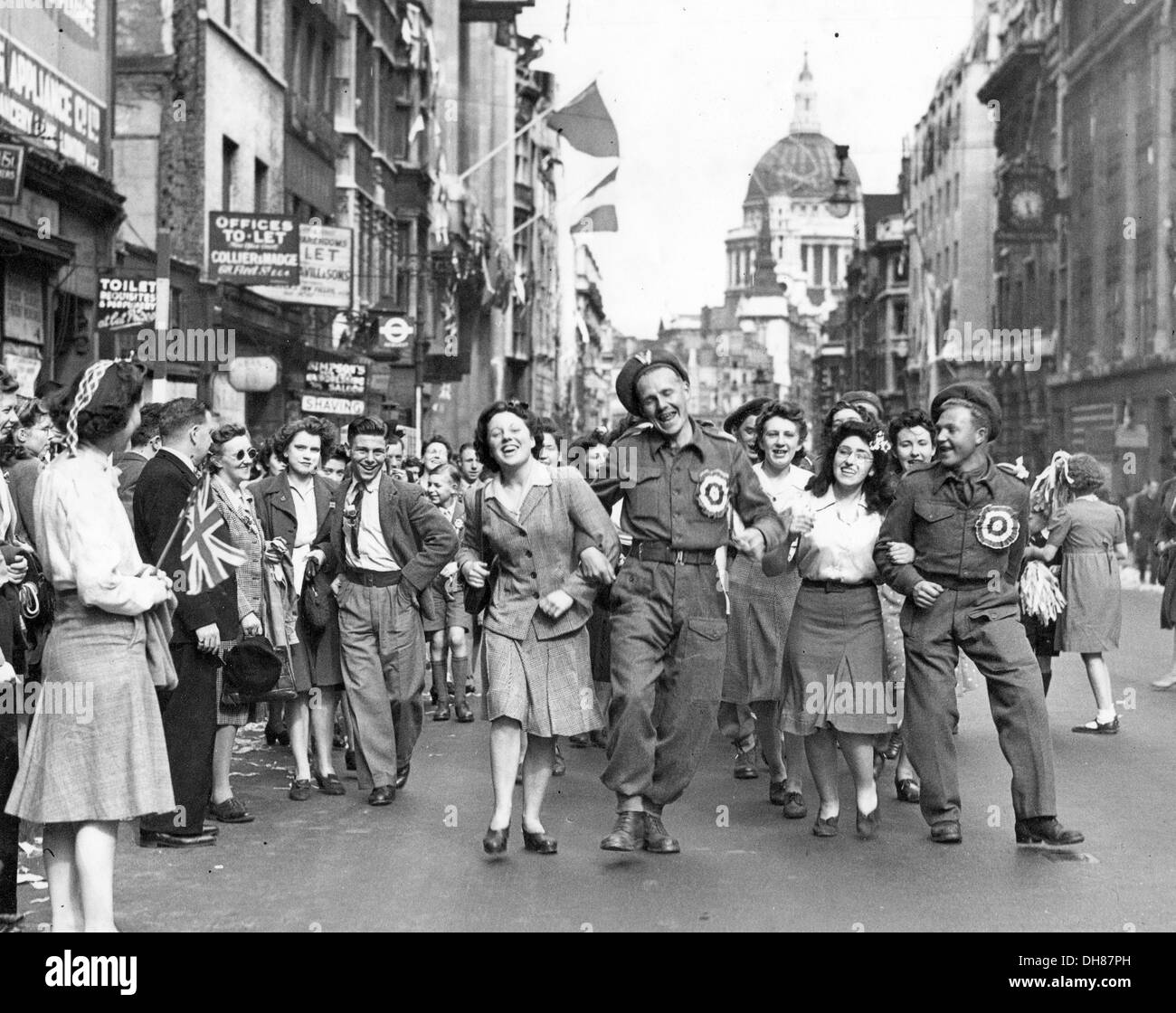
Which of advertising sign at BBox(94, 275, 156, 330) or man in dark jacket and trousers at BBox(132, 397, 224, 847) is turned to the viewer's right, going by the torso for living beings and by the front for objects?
the man in dark jacket and trousers

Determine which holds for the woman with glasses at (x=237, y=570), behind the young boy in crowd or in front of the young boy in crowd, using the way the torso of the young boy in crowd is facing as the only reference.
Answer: in front

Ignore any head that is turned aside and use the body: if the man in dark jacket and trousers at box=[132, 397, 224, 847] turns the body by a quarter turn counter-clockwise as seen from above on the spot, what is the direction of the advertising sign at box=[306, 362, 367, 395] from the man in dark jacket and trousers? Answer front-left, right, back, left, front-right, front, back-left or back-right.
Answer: front

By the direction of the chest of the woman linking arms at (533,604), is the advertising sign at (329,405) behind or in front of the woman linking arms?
behind

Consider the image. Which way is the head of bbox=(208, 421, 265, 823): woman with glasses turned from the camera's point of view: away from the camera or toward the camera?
toward the camera

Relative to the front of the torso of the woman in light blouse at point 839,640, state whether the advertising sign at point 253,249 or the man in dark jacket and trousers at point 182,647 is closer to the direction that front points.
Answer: the man in dark jacket and trousers

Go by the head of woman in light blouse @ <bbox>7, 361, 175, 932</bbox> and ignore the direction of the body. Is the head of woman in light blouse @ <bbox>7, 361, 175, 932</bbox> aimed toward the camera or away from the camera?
away from the camera

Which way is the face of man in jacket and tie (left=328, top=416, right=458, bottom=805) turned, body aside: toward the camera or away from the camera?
toward the camera

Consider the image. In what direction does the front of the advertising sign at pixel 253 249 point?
toward the camera

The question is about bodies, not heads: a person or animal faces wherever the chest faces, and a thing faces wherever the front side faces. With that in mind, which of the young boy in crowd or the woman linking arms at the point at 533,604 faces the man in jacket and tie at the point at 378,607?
the young boy in crowd

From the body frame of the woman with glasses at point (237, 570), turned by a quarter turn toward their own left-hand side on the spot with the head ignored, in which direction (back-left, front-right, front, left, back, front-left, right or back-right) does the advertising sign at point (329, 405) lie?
front-left

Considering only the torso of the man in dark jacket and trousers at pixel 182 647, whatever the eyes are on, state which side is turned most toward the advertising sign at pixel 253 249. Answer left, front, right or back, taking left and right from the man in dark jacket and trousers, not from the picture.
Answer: left

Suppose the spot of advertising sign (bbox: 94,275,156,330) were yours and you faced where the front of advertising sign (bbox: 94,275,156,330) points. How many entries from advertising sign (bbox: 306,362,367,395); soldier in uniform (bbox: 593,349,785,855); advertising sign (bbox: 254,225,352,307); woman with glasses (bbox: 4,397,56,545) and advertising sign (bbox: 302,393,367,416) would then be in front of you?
2

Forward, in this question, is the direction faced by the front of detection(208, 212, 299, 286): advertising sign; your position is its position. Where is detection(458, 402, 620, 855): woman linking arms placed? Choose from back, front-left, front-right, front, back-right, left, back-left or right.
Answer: front

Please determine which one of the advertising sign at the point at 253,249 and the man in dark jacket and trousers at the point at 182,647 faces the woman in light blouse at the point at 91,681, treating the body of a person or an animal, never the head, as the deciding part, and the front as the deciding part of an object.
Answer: the advertising sign

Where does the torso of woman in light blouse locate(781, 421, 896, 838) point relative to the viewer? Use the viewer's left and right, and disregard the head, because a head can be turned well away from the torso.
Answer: facing the viewer

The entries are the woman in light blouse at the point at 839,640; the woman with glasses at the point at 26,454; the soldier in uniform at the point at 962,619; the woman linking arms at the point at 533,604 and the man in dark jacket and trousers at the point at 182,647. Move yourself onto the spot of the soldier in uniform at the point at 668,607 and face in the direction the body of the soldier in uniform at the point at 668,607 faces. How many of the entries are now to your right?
3

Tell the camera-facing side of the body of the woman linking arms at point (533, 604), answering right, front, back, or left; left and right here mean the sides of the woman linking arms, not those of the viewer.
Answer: front

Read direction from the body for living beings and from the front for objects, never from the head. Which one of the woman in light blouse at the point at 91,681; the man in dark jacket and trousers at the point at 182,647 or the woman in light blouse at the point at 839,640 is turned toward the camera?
the woman in light blouse at the point at 839,640

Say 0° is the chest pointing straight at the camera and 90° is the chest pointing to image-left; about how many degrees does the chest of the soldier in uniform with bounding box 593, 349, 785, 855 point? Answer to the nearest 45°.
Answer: approximately 0°

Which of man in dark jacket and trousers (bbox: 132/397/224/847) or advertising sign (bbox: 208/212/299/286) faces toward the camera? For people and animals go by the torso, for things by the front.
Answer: the advertising sign
